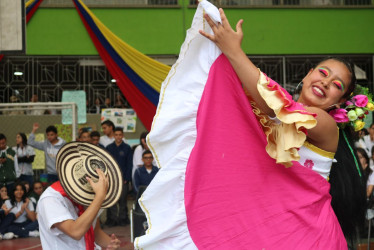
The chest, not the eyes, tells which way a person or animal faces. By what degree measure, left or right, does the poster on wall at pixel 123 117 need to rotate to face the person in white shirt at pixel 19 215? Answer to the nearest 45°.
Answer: approximately 45° to its right

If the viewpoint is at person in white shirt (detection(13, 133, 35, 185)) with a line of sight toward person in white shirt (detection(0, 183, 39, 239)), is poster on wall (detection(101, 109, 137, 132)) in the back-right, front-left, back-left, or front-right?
back-left

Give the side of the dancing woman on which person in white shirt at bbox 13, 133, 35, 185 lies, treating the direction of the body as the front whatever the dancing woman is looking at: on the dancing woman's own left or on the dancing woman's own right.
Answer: on the dancing woman's own right

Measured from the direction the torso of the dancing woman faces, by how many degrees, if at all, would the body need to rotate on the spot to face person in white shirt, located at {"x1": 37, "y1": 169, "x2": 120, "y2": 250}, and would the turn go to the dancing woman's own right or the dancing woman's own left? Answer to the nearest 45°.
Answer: approximately 90° to the dancing woman's own right

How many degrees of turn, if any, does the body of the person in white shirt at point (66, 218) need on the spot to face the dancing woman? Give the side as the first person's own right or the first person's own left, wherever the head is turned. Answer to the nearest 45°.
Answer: approximately 45° to the first person's own right

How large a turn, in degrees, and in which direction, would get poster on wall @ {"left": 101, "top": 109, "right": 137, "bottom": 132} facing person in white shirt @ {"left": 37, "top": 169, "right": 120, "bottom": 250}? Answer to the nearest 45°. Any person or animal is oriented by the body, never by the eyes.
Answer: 0° — it already faces them

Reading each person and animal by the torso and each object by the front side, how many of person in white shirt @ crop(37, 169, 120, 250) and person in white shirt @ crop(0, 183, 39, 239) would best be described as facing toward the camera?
1

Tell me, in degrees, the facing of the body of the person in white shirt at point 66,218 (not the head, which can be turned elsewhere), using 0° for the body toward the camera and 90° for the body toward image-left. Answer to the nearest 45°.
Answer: approximately 270°

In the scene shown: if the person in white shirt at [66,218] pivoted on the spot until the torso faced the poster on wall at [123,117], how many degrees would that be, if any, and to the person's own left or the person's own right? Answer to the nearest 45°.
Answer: approximately 90° to the person's own left
